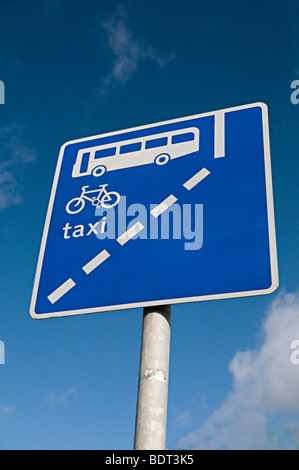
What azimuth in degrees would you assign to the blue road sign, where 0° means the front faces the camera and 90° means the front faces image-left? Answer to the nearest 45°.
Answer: approximately 45°
